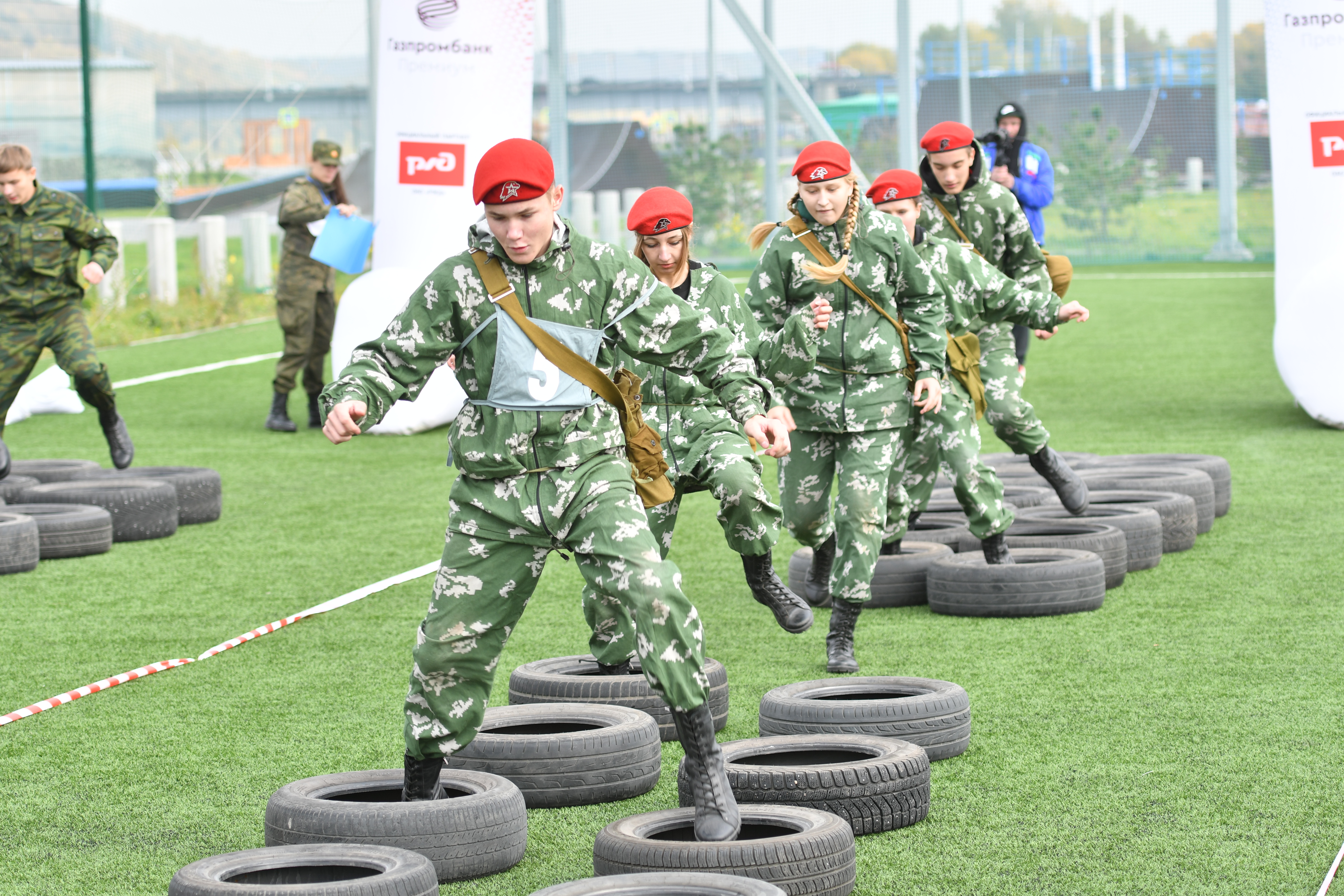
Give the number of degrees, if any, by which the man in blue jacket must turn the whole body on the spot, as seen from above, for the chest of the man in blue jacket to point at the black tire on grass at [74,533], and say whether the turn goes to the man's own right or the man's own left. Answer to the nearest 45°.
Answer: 0° — they already face it

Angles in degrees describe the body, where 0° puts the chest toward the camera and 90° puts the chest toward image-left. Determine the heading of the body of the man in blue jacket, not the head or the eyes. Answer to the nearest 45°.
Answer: approximately 45°

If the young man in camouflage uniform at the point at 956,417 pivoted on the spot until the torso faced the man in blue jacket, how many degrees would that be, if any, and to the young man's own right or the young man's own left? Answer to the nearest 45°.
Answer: approximately 135° to the young man's own right

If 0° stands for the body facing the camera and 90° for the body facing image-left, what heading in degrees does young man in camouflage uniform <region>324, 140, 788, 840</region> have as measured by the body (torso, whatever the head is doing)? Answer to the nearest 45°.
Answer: approximately 0°

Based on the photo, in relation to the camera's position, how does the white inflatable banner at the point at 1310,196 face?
facing the viewer

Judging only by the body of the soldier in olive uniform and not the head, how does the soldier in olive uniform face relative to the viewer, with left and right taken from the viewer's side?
facing the viewer and to the right of the viewer

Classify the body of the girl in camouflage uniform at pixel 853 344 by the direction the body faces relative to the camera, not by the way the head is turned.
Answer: toward the camera

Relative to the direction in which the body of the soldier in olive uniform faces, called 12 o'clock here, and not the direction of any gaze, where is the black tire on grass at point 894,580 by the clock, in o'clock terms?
The black tire on grass is roughly at 1 o'clock from the soldier in olive uniform.

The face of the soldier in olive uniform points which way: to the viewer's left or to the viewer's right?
to the viewer's right

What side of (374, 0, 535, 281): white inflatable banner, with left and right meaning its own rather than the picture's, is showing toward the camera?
front
